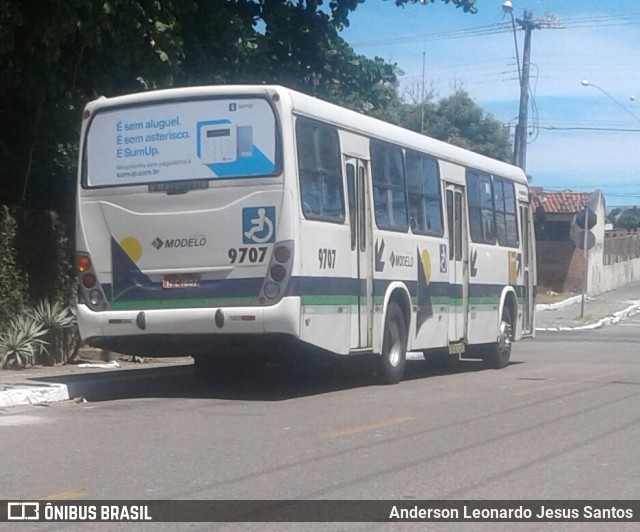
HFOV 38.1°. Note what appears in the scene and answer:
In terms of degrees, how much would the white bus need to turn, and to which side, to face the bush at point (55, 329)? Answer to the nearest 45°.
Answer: approximately 90° to its left

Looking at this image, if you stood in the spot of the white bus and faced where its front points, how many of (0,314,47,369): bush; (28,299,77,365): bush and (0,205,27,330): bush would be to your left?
3

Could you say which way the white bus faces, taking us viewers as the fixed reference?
facing away from the viewer and to the right of the viewer

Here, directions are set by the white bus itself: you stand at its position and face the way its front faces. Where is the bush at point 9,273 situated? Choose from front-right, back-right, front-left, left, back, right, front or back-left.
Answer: left
